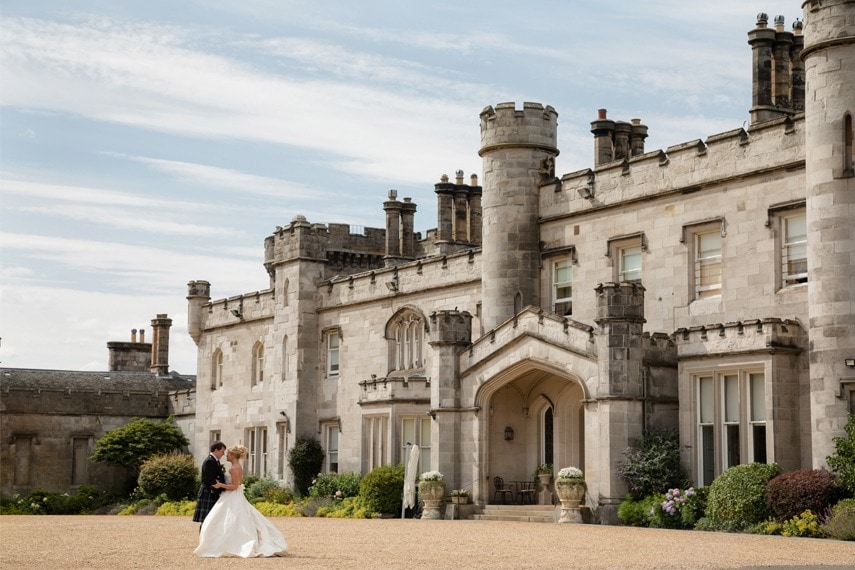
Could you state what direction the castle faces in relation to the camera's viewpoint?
facing the viewer and to the left of the viewer

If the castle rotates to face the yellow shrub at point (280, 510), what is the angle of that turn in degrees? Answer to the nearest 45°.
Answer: approximately 90° to its right

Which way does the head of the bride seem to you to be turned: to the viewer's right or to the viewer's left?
to the viewer's left

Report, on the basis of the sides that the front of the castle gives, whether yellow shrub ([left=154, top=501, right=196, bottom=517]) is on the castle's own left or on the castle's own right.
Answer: on the castle's own right

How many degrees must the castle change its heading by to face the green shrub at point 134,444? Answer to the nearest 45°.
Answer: approximately 90° to its right

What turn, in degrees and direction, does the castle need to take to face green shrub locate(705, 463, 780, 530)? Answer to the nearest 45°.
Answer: approximately 45° to its left
